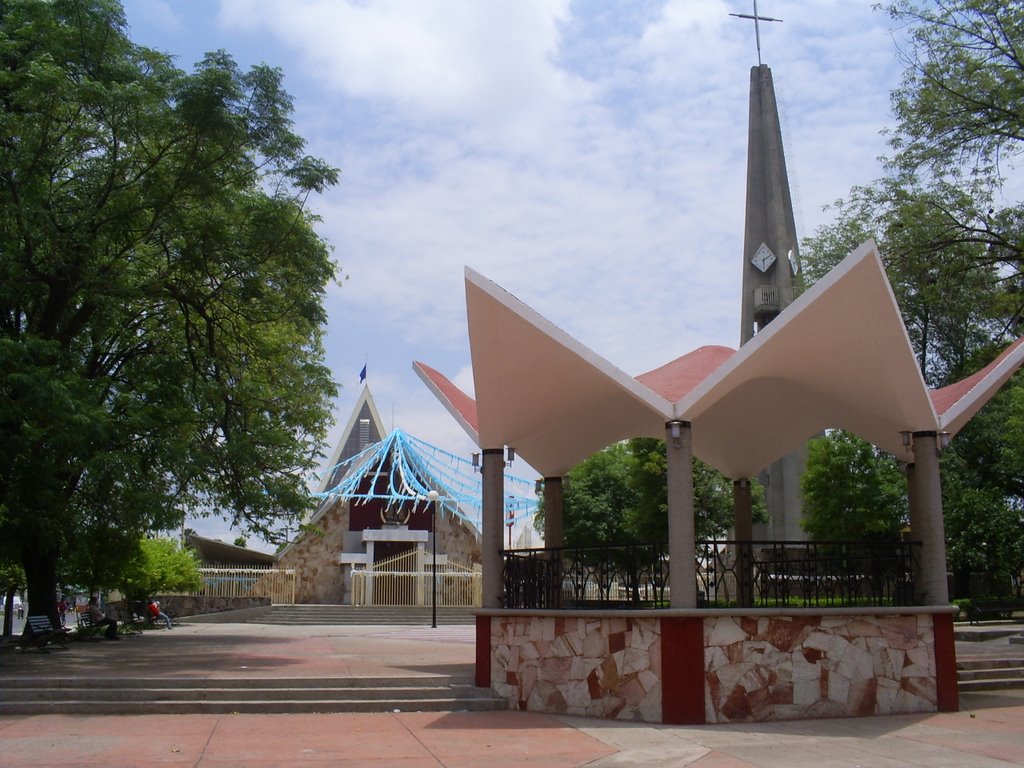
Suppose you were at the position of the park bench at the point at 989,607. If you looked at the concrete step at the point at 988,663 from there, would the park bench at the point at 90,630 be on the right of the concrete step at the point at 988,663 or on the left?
right

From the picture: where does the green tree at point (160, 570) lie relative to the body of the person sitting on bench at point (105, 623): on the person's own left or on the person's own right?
on the person's own left

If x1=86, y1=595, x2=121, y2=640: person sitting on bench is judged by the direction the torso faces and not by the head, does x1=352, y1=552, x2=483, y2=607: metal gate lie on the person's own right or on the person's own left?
on the person's own left

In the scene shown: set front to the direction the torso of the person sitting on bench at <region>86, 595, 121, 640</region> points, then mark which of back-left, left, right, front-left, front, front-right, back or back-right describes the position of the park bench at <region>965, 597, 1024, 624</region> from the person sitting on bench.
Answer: front

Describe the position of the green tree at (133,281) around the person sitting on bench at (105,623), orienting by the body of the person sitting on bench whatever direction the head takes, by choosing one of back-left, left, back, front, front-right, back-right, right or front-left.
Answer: right

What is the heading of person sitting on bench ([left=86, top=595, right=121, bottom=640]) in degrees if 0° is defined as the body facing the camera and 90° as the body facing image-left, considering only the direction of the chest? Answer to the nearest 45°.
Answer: approximately 270°

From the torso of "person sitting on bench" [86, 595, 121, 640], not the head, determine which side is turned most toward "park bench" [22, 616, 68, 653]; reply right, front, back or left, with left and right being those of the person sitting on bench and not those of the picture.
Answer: right

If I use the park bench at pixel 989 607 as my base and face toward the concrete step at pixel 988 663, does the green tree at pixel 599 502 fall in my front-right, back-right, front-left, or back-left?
back-right
